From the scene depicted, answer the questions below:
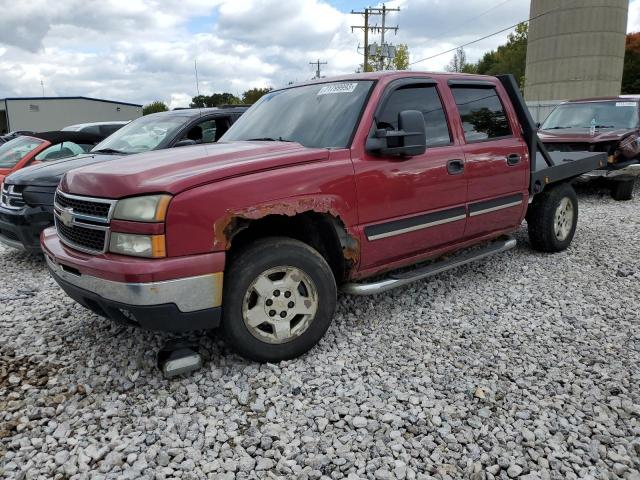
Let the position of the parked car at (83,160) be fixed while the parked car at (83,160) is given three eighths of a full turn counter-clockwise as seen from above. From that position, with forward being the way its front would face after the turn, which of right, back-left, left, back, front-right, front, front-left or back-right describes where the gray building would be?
left

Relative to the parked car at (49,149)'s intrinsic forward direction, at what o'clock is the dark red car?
The dark red car is roughly at 8 o'clock from the parked car.

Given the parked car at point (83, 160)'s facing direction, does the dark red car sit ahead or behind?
behind

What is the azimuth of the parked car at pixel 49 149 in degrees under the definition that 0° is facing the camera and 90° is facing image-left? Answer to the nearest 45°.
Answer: approximately 45°

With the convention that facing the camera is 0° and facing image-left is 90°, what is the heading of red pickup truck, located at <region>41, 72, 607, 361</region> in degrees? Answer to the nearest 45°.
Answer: approximately 45°

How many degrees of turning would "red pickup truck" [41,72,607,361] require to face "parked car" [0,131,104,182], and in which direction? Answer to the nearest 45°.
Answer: approximately 90° to its right

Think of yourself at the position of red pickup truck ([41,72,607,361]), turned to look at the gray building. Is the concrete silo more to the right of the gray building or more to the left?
right

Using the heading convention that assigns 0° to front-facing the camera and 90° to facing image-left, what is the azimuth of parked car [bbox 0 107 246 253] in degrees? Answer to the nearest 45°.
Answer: approximately 45°

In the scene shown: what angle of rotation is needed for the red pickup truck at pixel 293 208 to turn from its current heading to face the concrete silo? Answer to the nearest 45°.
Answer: approximately 180°

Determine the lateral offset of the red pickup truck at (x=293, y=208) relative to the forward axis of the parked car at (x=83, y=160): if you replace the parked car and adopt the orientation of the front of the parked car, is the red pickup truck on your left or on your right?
on your left

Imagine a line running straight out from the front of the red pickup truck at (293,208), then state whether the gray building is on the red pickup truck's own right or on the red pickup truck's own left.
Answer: on the red pickup truck's own right

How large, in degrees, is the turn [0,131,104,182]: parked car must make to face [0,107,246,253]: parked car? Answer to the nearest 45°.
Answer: approximately 45° to its left
